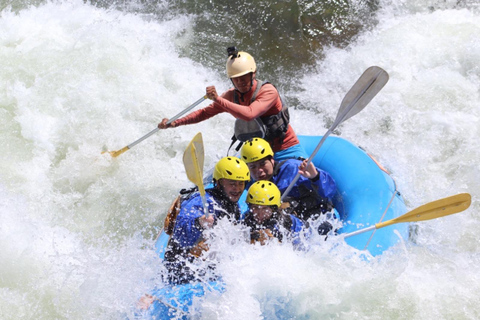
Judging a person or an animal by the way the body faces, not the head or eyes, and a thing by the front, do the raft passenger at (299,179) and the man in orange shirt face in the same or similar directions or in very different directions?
same or similar directions

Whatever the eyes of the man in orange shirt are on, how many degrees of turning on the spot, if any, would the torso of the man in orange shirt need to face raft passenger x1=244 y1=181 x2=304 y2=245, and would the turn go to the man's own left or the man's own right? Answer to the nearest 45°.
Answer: approximately 45° to the man's own left

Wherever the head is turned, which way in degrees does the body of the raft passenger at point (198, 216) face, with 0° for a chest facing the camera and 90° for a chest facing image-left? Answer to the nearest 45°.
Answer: approximately 315°

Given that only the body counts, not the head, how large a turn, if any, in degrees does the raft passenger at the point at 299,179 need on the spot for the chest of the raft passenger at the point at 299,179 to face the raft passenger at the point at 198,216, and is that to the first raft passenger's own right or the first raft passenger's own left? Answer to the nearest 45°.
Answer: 0° — they already face them

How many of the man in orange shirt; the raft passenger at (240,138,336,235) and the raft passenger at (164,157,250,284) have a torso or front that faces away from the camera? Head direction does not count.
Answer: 0

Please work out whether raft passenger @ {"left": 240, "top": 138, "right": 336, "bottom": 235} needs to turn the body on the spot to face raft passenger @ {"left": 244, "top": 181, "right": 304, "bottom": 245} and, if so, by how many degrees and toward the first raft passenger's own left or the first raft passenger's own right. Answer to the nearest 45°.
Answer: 0° — they already face them

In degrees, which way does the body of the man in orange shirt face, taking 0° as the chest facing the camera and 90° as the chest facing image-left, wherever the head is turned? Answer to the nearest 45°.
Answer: approximately 45°

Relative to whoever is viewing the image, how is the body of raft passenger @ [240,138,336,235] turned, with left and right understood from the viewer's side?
facing the viewer and to the left of the viewer

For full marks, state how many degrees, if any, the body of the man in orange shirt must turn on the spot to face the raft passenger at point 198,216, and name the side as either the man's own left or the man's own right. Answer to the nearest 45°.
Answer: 0° — they already face them

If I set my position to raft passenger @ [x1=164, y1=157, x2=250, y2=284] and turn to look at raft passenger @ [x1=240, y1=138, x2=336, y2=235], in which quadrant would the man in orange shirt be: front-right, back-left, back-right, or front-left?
front-left

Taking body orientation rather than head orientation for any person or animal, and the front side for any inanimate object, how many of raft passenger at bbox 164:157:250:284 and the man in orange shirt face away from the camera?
0
